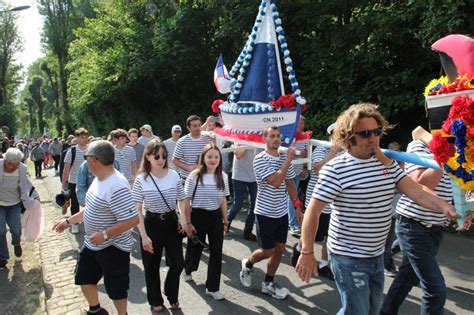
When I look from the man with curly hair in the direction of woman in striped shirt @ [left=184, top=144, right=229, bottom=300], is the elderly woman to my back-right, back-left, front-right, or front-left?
front-left

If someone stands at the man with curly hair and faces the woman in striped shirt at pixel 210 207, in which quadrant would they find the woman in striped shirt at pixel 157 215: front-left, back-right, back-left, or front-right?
front-left

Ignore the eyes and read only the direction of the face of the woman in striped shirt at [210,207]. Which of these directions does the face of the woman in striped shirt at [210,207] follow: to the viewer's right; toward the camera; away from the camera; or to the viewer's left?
toward the camera

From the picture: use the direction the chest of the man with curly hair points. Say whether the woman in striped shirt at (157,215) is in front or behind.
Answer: behind

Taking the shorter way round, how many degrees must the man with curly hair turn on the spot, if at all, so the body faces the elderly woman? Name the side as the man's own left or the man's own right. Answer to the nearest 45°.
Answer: approximately 135° to the man's own right

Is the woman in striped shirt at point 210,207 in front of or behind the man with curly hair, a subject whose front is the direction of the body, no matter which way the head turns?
behind
